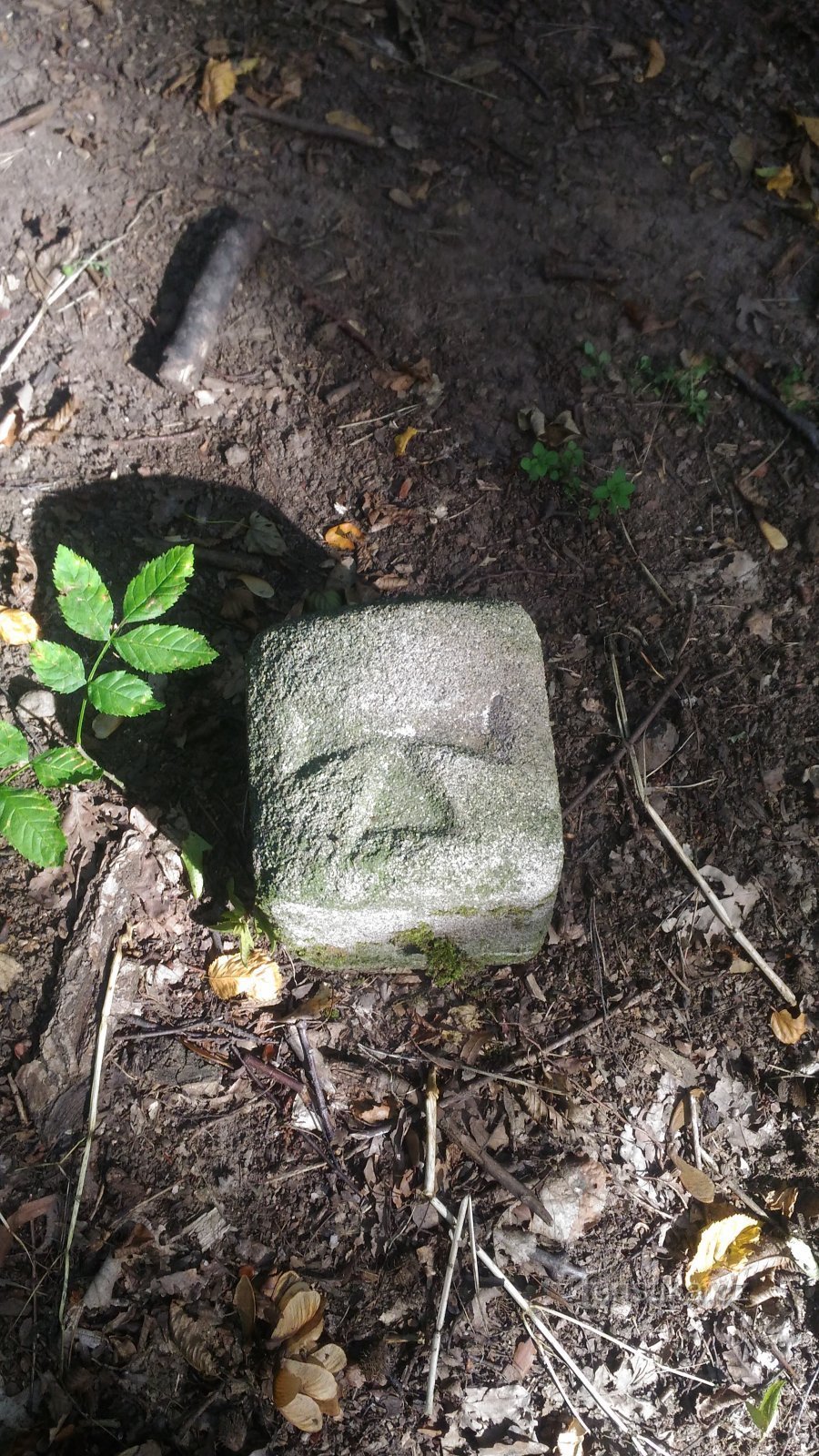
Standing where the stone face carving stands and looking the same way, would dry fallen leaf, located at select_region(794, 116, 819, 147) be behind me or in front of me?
behind

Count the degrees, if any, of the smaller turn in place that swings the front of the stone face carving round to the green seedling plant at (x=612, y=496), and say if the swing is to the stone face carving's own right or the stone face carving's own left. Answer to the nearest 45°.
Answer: approximately 180°

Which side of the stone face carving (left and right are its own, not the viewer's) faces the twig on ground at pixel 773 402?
back

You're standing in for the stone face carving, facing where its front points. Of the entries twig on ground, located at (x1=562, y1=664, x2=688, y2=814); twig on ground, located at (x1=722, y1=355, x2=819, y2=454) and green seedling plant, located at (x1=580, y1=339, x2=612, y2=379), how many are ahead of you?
0

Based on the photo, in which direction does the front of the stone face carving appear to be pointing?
toward the camera

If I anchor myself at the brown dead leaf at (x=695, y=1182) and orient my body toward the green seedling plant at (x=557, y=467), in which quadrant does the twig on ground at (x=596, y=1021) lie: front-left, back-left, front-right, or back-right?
front-left

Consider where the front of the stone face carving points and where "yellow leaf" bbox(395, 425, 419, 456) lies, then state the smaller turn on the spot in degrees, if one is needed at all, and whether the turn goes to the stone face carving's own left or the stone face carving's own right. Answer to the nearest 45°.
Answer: approximately 180°

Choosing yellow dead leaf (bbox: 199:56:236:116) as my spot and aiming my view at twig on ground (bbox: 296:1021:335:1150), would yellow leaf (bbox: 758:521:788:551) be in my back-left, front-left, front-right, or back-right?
front-left

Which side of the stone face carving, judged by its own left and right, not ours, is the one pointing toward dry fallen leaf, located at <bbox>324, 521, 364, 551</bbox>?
back
